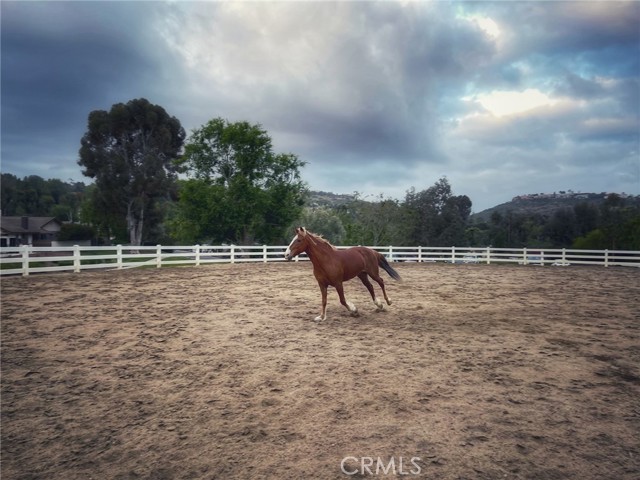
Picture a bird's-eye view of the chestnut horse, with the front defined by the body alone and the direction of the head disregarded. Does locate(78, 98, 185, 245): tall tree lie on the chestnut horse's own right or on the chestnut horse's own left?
on the chestnut horse's own right

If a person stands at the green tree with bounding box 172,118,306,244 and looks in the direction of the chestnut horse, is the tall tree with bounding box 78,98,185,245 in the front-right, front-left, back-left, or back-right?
back-right

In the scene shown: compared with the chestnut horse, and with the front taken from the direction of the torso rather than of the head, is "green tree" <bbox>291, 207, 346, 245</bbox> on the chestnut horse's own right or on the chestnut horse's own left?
on the chestnut horse's own right

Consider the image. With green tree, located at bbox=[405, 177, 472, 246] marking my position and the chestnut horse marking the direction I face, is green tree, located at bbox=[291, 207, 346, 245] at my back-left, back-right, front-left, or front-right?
front-right

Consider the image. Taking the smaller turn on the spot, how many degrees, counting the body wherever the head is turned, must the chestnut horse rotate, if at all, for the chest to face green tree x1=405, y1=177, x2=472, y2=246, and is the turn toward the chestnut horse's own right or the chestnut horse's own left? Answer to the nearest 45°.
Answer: approximately 135° to the chestnut horse's own right

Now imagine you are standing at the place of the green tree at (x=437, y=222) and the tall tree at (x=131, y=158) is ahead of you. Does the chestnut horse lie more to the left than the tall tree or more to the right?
left

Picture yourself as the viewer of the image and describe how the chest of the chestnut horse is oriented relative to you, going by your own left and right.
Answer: facing the viewer and to the left of the viewer
